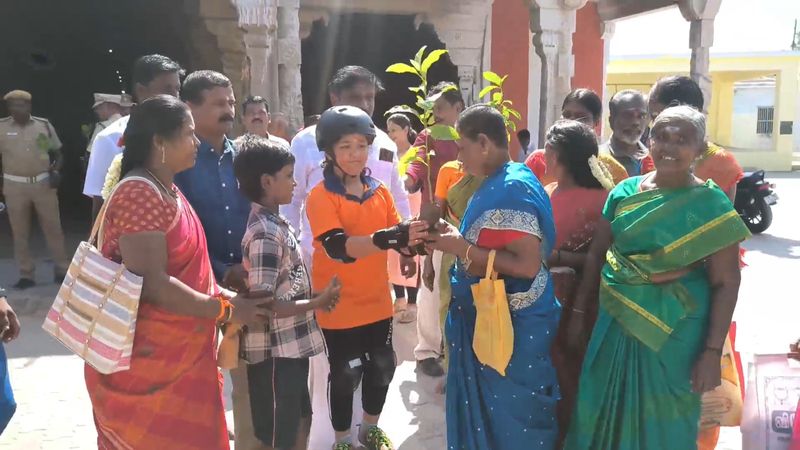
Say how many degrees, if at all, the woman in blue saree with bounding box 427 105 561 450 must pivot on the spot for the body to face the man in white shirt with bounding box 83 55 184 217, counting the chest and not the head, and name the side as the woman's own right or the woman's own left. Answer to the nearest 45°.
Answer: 0° — they already face them

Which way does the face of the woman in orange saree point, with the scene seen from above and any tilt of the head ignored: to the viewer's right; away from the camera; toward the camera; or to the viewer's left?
to the viewer's right

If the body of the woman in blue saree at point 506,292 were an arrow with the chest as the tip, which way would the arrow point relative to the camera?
to the viewer's left

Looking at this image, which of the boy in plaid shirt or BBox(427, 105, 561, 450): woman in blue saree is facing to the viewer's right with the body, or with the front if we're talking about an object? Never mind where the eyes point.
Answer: the boy in plaid shirt

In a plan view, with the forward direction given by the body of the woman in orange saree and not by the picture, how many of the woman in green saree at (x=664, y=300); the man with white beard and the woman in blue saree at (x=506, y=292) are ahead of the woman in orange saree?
3

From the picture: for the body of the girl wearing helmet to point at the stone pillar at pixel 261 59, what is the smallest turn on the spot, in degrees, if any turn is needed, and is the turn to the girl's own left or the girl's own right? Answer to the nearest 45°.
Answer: approximately 135° to the girl's own left

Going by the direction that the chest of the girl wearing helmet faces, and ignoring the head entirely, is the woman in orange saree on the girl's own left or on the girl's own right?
on the girl's own right

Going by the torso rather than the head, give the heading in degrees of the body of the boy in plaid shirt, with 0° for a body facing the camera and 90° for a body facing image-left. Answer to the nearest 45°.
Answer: approximately 270°

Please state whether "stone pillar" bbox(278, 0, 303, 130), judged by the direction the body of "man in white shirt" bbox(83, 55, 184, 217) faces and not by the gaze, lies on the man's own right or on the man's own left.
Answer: on the man's own left

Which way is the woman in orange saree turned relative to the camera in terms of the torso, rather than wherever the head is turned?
to the viewer's right
